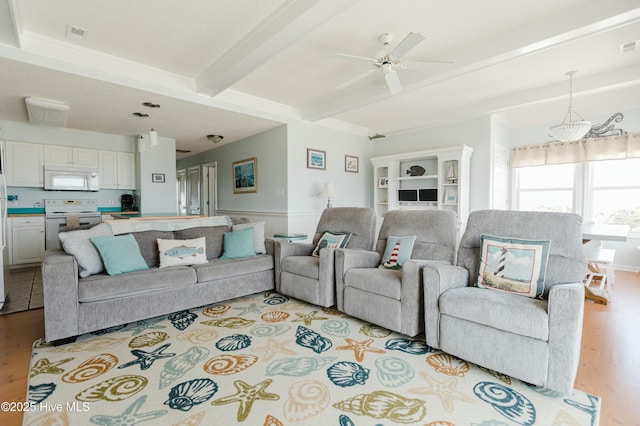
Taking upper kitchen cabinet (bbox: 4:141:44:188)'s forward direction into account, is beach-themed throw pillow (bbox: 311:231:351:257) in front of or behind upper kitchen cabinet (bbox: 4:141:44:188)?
in front

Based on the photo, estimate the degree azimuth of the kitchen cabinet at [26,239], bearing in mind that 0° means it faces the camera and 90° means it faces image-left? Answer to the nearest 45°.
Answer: approximately 0°

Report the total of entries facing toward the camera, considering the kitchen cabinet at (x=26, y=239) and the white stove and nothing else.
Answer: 2

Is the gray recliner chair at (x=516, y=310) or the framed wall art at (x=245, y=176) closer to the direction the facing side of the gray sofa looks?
the gray recliner chair

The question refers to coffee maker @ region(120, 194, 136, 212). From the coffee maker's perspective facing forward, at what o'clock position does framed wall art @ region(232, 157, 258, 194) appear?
The framed wall art is roughly at 10 o'clock from the coffee maker.

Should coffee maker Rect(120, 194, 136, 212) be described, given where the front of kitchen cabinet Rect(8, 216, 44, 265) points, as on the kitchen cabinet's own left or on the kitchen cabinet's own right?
on the kitchen cabinet's own left

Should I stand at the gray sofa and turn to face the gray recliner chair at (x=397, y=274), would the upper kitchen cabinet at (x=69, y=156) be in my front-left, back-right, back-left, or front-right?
back-left

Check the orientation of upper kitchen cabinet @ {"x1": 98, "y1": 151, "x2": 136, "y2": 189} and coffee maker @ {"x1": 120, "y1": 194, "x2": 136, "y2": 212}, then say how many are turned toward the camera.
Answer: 2

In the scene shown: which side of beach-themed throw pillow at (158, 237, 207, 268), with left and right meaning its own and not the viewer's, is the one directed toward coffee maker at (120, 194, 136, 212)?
back
